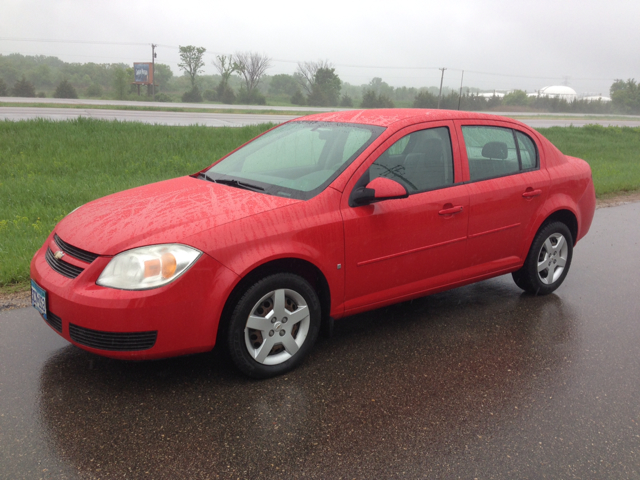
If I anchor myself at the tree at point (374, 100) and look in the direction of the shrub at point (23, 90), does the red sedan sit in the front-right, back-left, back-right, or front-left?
front-left

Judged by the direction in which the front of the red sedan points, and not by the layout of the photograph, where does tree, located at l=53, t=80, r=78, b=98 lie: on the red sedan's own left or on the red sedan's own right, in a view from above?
on the red sedan's own right

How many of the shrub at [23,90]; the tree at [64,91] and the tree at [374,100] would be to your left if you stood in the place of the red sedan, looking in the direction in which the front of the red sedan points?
0

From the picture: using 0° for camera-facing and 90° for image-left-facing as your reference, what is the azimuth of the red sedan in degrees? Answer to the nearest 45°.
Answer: approximately 45°

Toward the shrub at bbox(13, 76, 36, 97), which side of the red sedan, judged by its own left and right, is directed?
right

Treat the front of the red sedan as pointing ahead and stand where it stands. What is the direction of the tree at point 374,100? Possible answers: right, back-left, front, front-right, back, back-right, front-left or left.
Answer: back-right
